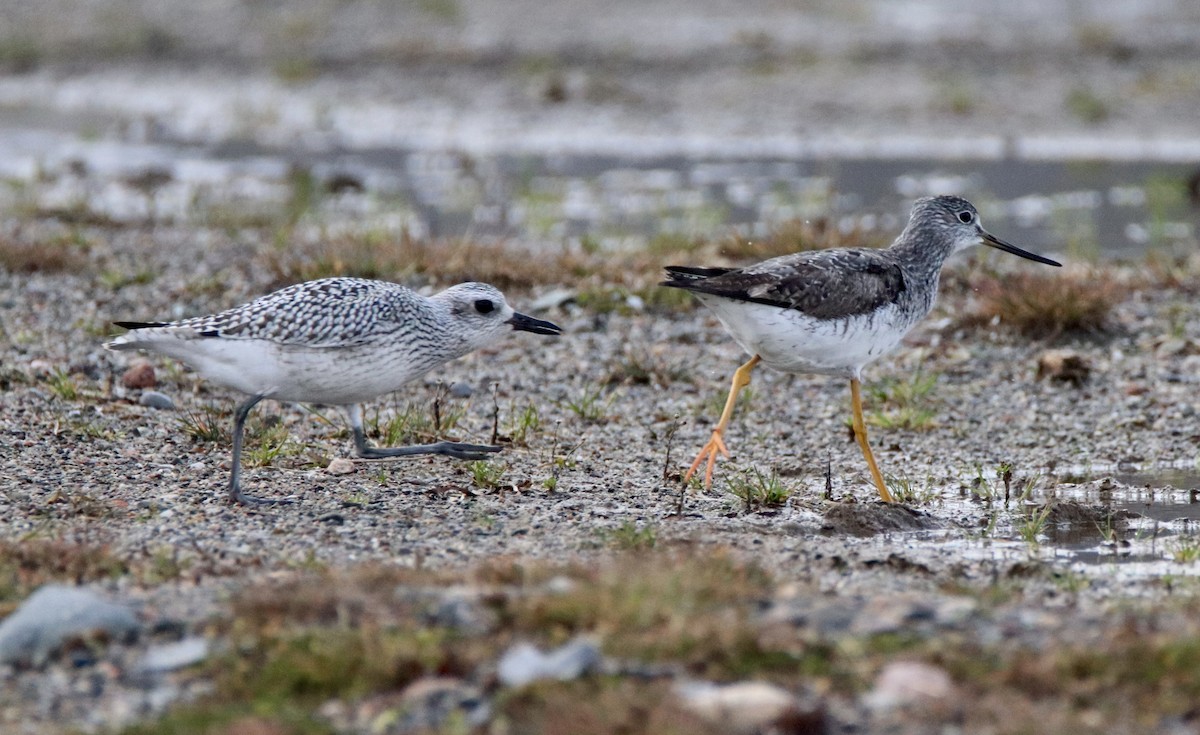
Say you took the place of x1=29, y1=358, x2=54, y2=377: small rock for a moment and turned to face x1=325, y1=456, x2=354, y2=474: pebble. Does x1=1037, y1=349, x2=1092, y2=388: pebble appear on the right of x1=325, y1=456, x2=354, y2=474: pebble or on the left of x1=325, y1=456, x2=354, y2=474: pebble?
left

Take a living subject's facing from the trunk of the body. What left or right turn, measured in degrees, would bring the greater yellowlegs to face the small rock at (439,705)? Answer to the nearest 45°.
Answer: approximately 90° to its right

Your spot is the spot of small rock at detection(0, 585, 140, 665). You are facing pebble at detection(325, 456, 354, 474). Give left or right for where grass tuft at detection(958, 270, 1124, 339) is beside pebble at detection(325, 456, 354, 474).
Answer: right

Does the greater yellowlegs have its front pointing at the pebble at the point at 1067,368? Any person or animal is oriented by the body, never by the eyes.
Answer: no

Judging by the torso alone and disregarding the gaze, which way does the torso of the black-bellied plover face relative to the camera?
to the viewer's right

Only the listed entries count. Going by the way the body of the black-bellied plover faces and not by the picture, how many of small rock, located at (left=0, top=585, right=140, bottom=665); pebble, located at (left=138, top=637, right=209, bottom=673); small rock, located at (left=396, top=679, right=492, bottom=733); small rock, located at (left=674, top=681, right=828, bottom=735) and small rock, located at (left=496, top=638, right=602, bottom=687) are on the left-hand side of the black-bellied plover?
0

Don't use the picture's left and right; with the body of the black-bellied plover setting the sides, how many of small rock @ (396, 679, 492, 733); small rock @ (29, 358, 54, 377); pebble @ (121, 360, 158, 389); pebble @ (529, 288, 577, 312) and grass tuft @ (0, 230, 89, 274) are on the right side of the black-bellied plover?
1

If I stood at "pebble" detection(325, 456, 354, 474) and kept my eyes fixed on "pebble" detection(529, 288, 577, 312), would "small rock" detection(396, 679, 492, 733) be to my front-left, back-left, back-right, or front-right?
back-right

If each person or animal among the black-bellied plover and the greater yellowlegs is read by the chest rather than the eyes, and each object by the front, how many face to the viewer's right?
2

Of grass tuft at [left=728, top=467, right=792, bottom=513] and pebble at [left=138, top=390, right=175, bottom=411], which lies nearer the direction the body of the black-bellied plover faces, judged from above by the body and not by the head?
the grass tuft

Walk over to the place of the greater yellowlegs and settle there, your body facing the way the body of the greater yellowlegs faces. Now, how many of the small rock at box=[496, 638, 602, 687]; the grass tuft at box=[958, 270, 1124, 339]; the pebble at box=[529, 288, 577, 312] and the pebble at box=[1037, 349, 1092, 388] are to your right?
1

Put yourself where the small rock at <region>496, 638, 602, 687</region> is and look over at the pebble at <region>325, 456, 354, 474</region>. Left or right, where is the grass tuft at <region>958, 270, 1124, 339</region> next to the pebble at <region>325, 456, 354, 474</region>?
right

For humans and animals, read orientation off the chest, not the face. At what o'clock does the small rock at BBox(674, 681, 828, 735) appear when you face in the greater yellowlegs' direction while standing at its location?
The small rock is roughly at 3 o'clock from the greater yellowlegs.

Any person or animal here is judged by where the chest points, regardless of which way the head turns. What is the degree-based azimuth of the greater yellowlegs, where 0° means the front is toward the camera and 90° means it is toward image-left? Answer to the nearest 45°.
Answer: approximately 270°

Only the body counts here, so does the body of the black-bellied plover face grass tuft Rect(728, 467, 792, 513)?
yes

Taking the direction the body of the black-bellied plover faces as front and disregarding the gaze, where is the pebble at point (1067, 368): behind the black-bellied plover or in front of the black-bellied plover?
in front

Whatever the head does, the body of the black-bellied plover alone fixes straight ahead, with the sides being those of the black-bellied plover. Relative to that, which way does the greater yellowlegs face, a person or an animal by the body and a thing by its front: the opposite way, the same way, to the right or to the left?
the same way
